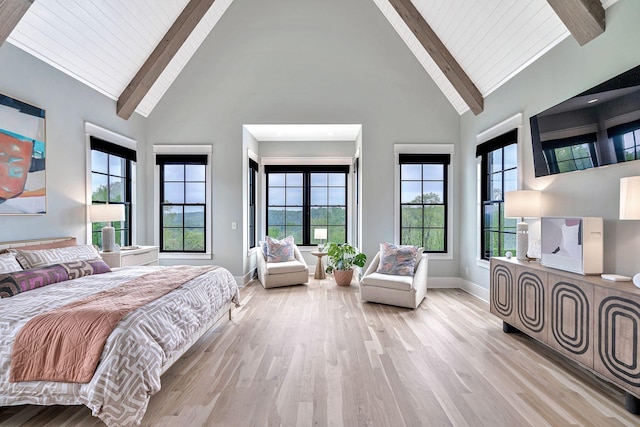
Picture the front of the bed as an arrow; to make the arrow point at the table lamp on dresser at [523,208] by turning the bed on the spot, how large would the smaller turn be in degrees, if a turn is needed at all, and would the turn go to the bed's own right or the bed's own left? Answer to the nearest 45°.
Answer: approximately 45° to the bed's own left

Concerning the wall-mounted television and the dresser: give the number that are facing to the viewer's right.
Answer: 0

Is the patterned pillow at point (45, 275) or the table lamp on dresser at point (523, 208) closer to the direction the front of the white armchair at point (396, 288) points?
the patterned pillow

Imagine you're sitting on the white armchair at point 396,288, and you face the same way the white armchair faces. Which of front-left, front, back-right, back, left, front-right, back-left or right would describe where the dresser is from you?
left

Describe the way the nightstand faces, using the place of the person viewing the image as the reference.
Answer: facing the viewer and to the right of the viewer

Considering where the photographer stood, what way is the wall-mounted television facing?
facing the viewer and to the left of the viewer

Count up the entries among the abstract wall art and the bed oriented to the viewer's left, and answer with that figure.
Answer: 0

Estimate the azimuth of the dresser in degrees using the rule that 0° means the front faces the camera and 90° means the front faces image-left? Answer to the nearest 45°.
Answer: approximately 45°

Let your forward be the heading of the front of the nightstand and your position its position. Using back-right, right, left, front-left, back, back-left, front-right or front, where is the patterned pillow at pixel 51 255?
right

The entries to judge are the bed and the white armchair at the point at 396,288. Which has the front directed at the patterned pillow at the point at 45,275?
the white armchair

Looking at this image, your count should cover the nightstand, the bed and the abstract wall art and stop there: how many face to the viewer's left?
0

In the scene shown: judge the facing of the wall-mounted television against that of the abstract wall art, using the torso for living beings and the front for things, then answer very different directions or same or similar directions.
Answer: very different directions

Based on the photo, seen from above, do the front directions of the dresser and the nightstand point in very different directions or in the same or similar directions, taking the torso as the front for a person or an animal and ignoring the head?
very different directions

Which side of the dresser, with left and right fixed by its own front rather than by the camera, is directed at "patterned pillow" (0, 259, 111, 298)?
front
